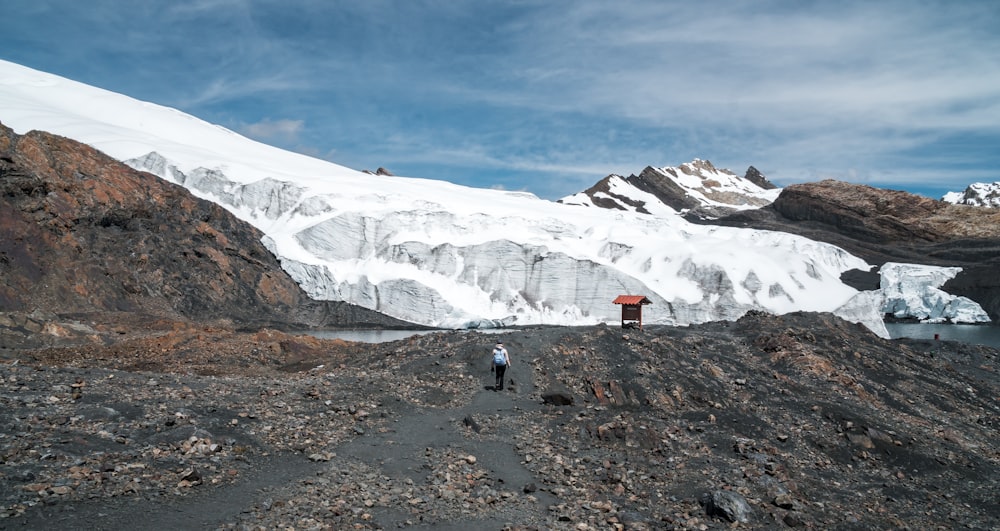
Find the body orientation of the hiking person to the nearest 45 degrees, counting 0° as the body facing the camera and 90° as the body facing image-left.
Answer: approximately 180°

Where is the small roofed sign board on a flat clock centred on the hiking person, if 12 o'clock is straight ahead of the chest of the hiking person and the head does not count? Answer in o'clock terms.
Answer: The small roofed sign board is roughly at 1 o'clock from the hiking person.
